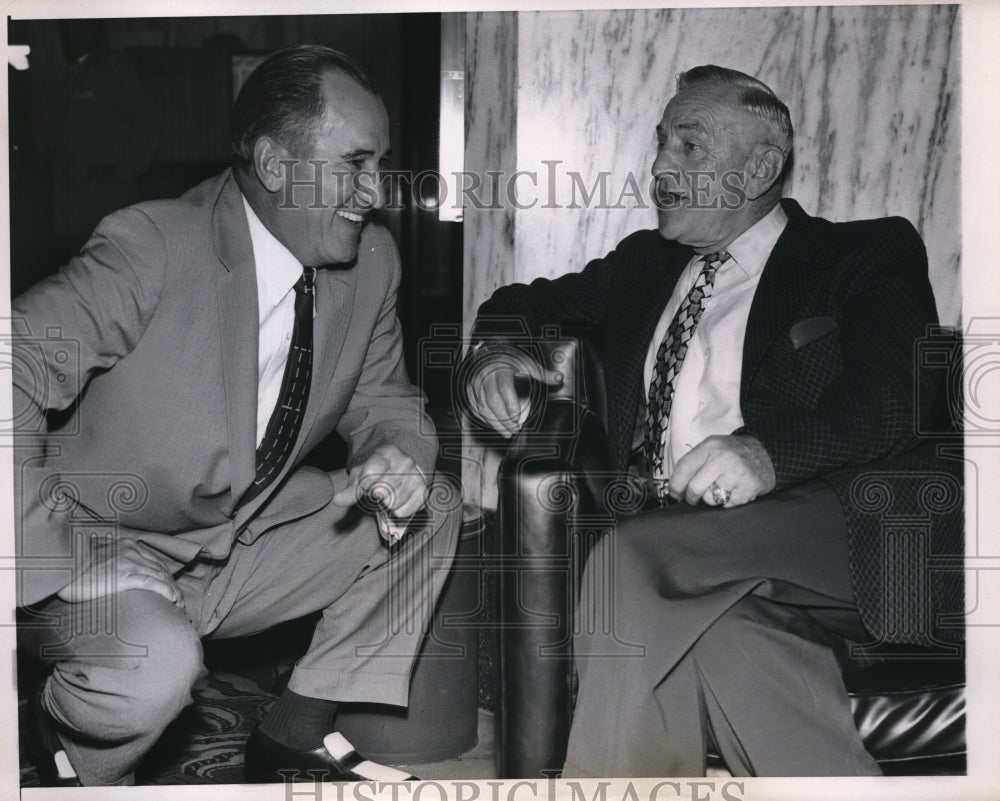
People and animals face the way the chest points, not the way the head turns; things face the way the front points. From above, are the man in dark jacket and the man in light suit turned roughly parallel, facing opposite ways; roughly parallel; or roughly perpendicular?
roughly perpendicular

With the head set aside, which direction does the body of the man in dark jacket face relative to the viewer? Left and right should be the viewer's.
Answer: facing the viewer and to the left of the viewer

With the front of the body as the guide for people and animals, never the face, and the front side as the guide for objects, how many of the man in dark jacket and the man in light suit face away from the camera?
0

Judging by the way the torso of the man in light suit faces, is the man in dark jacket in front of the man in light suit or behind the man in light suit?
in front

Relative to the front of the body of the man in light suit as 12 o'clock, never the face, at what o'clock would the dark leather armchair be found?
The dark leather armchair is roughly at 11 o'clock from the man in light suit.

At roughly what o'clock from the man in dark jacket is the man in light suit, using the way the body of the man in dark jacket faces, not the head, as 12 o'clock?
The man in light suit is roughly at 1 o'clock from the man in dark jacket.

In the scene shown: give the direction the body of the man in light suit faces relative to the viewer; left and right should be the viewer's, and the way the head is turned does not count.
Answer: facing the viewer and to the right of the viewer

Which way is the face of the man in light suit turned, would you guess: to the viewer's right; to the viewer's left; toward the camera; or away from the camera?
to the viewer's right
